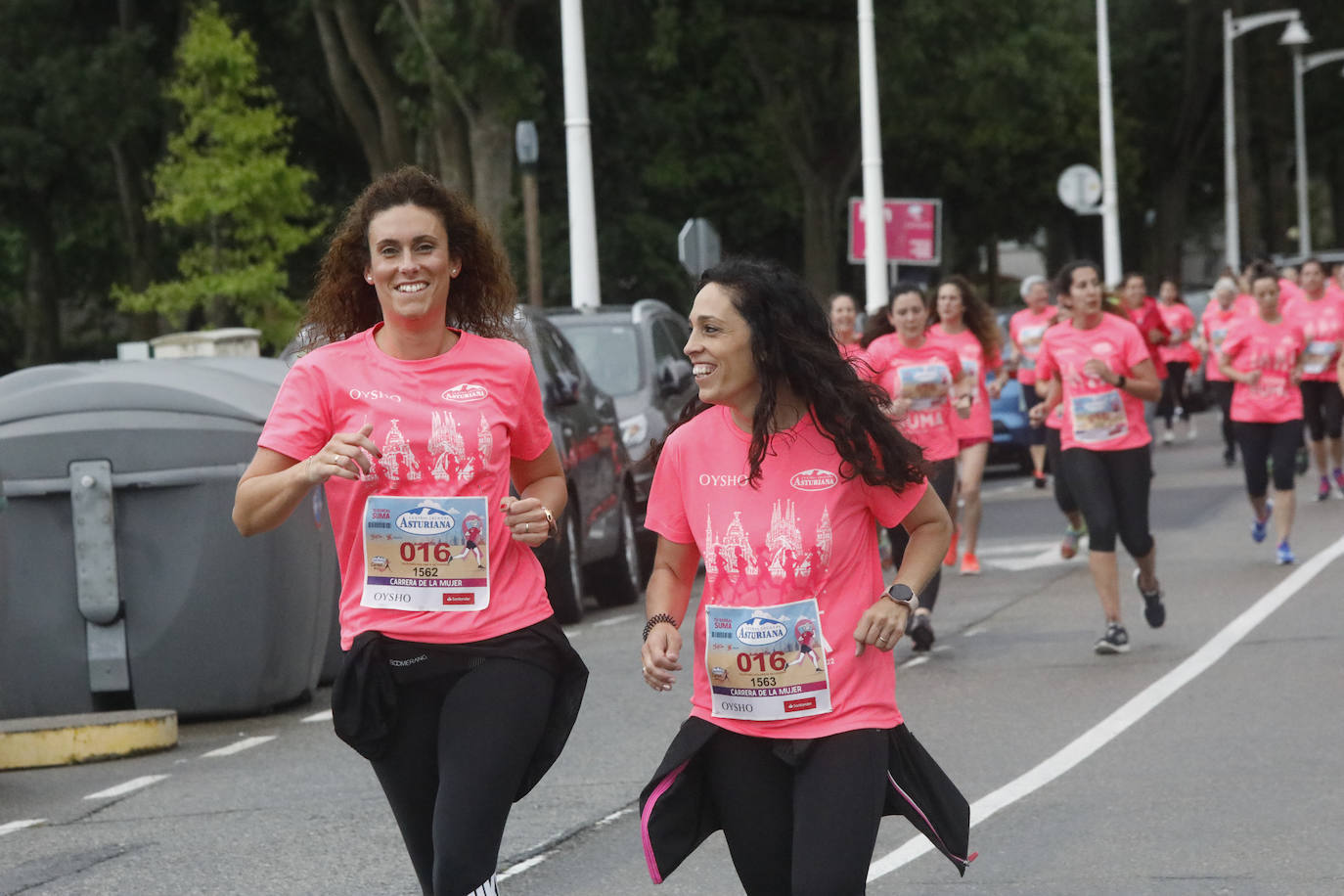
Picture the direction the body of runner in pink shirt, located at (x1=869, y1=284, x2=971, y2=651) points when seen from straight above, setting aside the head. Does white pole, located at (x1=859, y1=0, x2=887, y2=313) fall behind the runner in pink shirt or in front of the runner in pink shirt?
behind

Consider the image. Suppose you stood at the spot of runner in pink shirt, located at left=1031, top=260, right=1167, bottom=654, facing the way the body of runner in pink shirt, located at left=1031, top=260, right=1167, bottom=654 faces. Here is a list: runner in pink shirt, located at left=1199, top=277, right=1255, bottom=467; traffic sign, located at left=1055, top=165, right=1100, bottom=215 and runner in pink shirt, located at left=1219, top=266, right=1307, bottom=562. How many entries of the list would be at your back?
3

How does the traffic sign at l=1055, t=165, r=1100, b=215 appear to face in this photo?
away from the camera

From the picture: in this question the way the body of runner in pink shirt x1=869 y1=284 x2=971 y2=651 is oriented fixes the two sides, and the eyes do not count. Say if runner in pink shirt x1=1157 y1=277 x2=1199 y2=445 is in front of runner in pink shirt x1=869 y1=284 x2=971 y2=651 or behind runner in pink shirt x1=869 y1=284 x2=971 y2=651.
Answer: behind

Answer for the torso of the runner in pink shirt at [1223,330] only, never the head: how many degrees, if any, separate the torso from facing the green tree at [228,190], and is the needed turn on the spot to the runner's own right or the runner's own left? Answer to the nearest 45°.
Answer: approximately 135° to the runner's own right

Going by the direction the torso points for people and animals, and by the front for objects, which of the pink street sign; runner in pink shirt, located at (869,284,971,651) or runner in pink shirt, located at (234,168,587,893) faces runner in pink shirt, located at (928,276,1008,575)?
the pink street sign

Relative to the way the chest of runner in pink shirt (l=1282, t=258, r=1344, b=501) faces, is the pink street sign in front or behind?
behind

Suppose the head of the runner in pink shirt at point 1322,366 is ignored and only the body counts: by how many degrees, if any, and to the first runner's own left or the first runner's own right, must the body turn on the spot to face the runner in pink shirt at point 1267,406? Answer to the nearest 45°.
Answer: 0° — they already face them

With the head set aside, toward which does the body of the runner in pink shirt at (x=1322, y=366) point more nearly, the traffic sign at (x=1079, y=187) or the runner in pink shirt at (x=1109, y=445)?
the runner in pink shirt
